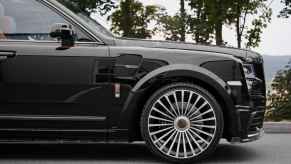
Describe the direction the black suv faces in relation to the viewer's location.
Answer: facing to the right of the viewer
